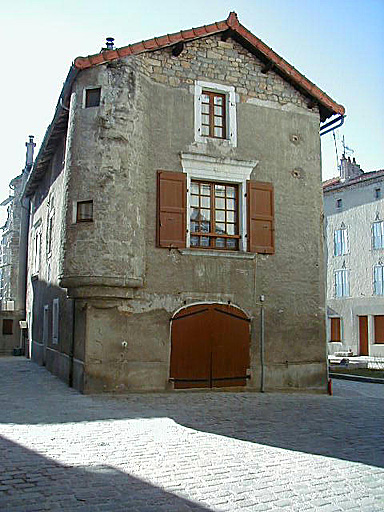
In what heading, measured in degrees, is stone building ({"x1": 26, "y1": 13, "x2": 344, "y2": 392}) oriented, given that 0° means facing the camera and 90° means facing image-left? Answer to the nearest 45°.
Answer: approximately 0°

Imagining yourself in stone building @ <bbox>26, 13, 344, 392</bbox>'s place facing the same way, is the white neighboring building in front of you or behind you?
behind
